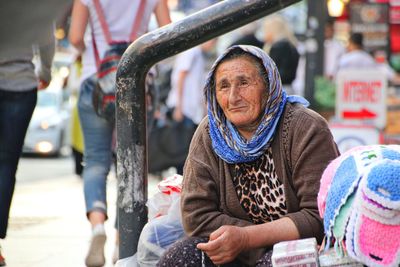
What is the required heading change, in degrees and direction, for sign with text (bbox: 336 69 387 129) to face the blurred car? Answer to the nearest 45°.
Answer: approximately 135° to its right

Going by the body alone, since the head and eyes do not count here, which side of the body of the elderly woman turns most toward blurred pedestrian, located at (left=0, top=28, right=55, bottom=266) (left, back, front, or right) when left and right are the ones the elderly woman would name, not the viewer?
right

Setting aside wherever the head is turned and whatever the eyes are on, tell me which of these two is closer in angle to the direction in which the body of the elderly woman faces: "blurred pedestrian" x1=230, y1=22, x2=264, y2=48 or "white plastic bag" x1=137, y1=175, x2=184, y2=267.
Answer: the white plastic bag

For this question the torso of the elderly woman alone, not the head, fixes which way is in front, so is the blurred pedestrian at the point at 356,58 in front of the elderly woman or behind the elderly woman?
behind

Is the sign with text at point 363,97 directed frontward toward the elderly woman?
yes

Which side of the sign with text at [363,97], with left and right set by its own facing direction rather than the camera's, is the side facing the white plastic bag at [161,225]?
front

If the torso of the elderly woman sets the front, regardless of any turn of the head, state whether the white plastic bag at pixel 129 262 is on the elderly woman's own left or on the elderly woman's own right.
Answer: on the elderly woman's own right

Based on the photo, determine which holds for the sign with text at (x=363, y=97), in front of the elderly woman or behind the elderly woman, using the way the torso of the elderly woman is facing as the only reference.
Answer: behind

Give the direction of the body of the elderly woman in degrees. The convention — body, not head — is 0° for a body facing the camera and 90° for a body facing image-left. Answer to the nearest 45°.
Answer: approximately 45°

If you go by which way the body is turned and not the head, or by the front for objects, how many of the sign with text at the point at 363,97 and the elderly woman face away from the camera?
0

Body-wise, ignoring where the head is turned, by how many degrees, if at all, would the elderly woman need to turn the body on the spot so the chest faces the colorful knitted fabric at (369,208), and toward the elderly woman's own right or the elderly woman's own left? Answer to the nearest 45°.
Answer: approximately 90° to the elderly woman's own left

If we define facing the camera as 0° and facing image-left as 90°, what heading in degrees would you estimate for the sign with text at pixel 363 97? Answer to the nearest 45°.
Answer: approximately 0°

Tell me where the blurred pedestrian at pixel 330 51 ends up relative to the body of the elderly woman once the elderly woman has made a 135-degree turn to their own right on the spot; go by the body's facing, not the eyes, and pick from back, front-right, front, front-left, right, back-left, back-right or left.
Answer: front

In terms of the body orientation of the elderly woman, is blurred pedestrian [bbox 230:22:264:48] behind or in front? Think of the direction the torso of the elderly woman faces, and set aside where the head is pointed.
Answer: behind
